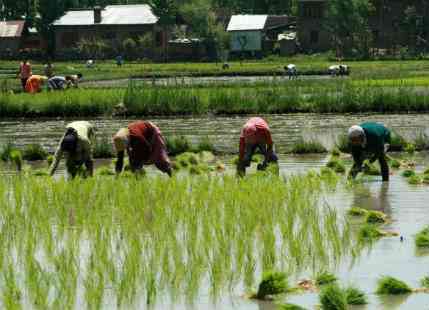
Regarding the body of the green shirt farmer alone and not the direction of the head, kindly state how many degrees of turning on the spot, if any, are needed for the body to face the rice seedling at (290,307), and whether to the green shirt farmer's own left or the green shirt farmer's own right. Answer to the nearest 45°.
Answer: approximately 45° to the green shirt farmer's own left

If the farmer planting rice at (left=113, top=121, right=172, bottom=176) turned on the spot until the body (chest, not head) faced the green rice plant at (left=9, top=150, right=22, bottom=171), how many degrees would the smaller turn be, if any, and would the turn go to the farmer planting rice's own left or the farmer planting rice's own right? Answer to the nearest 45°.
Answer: approximately 45° to the farmer planting rice's own right

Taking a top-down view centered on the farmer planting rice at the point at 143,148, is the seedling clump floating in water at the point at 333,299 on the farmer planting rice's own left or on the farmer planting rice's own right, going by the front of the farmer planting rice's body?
on the farmer planting rice's own left

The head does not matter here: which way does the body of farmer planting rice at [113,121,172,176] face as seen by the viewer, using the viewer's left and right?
facing to the left of the viewer

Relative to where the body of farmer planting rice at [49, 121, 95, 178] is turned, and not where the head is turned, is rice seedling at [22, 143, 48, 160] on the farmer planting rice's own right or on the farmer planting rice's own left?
on the farmer planting rice's own right

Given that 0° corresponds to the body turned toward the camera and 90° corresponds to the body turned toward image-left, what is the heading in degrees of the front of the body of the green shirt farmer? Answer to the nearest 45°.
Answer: approximately 45°

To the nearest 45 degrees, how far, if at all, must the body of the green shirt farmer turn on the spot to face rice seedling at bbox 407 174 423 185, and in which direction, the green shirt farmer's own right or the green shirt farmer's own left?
approximately 180°
